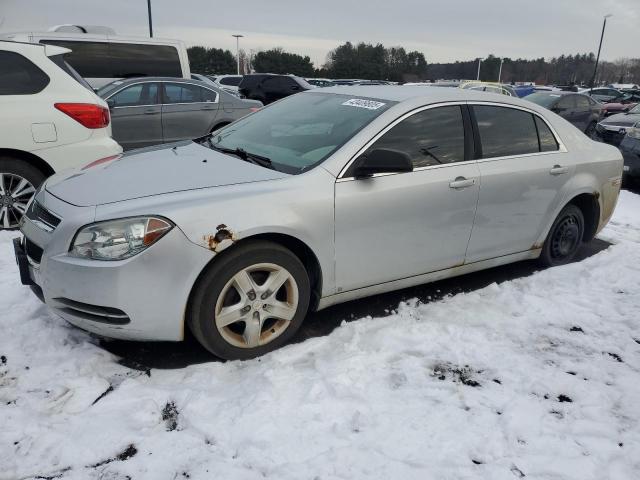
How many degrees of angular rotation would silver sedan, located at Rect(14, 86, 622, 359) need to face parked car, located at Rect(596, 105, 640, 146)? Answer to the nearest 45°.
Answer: approximately 180°

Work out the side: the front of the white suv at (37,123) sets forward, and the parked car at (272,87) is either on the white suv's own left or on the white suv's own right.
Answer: on the white suv's own right

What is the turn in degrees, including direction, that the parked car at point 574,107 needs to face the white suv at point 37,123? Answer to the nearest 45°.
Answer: approximately 45° to its left

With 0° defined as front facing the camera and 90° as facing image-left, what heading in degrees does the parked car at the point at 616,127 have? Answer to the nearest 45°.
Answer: approximately 45°

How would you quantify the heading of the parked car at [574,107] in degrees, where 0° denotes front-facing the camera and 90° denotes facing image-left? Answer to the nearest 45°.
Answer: approximately 45°

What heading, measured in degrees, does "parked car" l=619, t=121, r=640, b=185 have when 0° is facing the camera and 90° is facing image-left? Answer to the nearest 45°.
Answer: approximately 45°

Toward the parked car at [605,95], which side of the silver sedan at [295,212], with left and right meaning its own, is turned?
back
